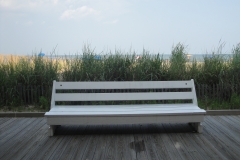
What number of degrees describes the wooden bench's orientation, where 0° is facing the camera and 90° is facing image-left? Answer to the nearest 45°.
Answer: approximately 0°
